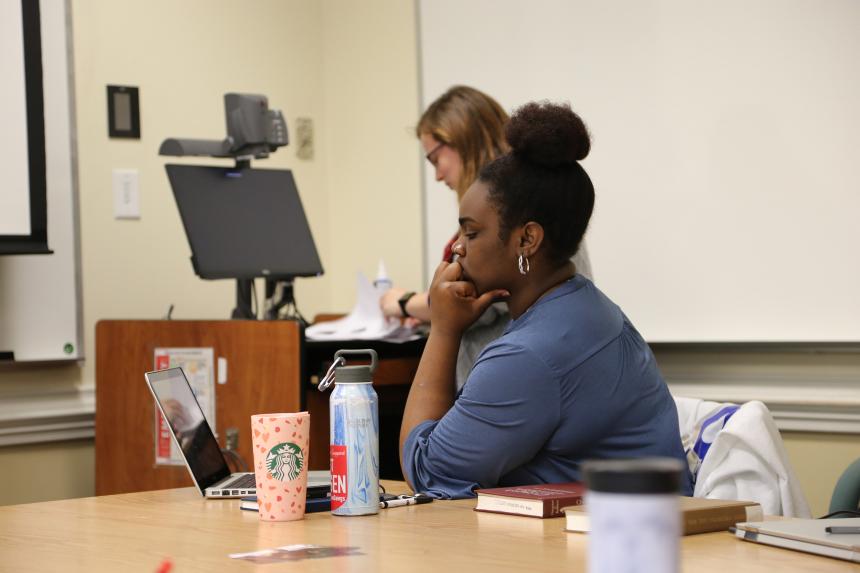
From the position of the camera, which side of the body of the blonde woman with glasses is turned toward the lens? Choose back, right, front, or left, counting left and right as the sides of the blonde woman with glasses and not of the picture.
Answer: left

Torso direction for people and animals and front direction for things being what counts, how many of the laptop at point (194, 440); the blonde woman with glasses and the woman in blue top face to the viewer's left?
2

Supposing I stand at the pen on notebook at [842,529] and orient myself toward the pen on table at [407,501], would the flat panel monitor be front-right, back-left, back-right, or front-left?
front-right

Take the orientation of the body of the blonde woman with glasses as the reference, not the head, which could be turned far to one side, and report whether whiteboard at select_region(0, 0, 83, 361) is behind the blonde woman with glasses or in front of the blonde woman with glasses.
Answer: in front

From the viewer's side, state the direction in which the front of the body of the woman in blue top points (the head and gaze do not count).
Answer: to the viewer's left

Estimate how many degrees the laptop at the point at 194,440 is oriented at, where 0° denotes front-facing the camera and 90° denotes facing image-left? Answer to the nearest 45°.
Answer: approximately 270°

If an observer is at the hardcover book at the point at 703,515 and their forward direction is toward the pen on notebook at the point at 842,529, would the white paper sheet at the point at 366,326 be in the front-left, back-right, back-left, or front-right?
back-left

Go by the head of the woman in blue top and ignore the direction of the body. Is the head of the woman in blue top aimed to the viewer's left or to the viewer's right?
to the viewer's left

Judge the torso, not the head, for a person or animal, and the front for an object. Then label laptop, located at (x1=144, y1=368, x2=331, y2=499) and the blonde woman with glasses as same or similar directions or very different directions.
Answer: very different directions

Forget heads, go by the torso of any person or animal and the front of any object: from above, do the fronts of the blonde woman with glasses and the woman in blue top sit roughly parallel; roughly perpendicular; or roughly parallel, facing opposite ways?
roughly parallel

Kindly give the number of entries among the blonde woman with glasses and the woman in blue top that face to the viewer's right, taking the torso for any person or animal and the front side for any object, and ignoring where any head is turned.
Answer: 0
